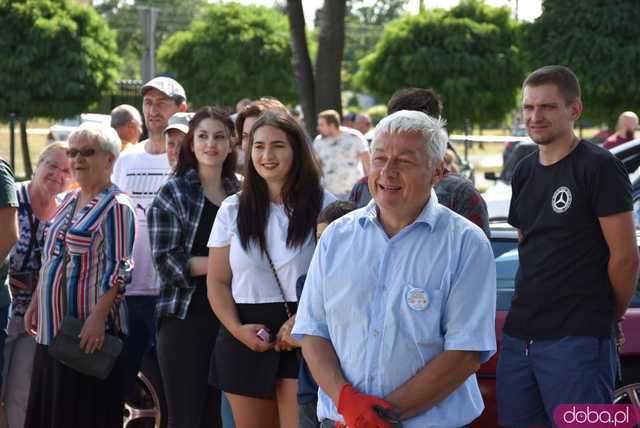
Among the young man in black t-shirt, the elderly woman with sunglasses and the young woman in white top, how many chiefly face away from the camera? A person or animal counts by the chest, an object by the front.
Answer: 0

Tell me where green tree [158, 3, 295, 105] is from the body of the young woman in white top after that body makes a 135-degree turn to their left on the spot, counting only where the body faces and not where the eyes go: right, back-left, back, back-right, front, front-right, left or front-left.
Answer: front-left

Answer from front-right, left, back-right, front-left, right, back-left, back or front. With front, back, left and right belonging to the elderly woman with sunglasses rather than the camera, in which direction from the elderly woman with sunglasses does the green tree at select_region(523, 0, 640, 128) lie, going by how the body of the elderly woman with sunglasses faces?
back

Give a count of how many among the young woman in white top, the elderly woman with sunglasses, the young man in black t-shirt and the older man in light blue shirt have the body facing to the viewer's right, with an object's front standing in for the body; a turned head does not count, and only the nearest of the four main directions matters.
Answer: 0

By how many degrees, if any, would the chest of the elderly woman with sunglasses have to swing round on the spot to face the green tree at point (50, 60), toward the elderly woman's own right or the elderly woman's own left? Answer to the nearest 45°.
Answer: approximately 135° to the elderly woman's own right

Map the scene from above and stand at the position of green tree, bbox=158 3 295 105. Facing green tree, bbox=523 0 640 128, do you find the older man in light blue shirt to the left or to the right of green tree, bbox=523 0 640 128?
right

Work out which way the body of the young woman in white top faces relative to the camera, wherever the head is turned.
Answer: toward the camera

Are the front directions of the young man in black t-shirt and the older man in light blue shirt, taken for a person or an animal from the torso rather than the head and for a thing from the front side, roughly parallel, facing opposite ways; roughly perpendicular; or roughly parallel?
roughly parallel

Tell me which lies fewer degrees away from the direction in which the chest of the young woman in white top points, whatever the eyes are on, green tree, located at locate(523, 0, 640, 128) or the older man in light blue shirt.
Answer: the older man in light blue shirt

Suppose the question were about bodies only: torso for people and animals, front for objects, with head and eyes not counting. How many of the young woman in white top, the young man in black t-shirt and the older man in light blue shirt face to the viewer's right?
0

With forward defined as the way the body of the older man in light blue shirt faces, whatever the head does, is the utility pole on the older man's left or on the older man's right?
on the older man's right

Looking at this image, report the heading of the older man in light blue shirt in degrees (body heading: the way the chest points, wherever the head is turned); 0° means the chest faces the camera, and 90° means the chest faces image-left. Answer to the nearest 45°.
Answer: approximately 45°

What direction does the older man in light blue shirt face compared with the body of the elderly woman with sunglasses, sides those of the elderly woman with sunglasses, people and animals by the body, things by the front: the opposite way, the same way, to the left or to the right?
the same way

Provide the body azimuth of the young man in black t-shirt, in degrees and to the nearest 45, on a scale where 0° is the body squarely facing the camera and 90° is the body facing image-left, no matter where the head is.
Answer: approximately 45°

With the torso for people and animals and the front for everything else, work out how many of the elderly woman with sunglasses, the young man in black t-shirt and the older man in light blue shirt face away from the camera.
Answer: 0

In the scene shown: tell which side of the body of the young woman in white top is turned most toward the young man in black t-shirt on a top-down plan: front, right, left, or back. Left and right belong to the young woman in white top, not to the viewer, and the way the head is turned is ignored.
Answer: left

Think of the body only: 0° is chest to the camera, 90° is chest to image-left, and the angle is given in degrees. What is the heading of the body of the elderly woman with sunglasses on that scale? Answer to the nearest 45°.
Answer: approximately 45°
